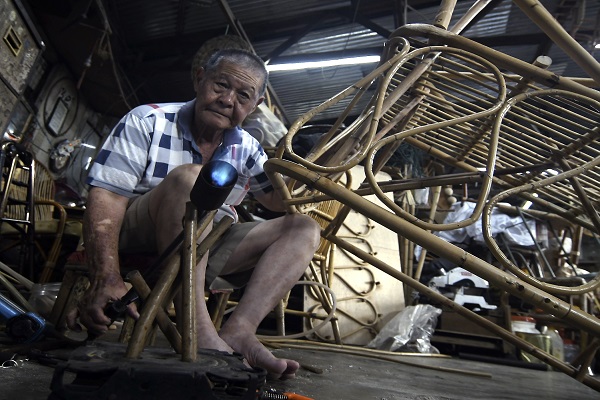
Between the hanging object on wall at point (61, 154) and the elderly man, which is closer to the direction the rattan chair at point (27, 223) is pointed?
the elderly man

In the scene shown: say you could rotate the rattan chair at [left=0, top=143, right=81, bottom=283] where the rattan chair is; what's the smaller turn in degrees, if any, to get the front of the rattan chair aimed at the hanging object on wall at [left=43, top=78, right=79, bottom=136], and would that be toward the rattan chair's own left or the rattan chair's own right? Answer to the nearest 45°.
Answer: approximately 135° to the rattan chair's own left

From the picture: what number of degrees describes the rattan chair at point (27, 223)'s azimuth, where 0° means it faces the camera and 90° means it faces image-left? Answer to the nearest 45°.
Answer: approximately 315°

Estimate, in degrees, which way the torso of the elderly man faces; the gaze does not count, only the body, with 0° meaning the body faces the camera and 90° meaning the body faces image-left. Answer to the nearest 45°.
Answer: approximately 315°

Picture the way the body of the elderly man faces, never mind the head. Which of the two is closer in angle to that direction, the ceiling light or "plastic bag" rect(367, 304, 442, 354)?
the plastic bag

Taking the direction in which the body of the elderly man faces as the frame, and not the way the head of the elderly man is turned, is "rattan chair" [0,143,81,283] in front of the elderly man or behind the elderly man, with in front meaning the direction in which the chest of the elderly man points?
behind
